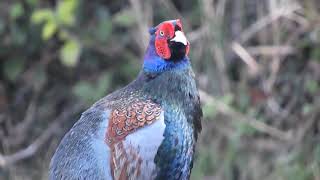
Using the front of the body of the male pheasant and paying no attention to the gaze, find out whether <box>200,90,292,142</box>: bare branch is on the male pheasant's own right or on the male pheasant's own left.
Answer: on the male pheasant's own left

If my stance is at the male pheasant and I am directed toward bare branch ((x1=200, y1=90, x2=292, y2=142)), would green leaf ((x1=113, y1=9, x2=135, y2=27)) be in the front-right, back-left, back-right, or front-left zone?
front-left

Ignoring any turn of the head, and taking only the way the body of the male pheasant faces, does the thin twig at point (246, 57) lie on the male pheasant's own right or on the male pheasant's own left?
on the male pheasant's own left
